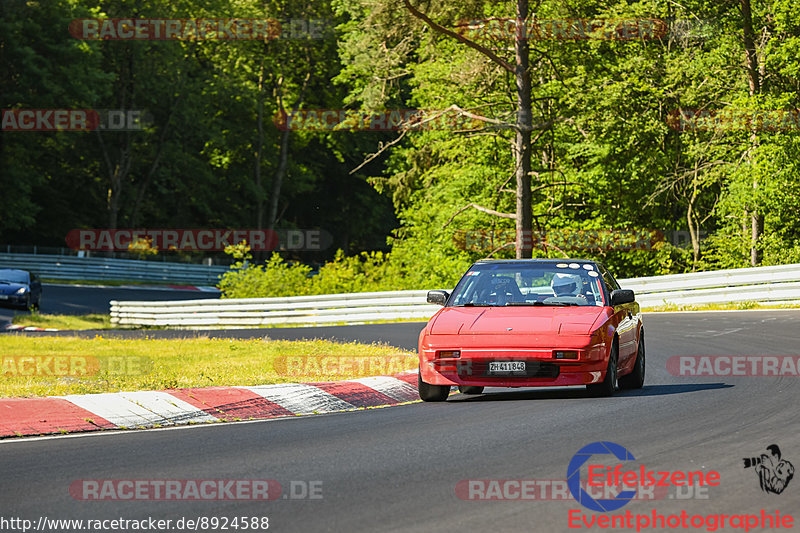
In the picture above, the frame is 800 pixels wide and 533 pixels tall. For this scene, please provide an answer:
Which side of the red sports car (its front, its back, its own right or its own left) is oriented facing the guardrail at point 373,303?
back

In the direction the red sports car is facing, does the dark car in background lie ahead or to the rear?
to the rear

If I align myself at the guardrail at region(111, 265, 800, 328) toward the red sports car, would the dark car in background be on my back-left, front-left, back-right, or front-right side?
back-right

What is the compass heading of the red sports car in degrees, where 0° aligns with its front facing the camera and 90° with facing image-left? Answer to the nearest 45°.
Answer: approximately 0°
